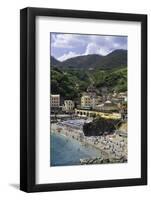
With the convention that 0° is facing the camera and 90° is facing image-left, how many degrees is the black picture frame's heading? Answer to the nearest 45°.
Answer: approximately 315°
